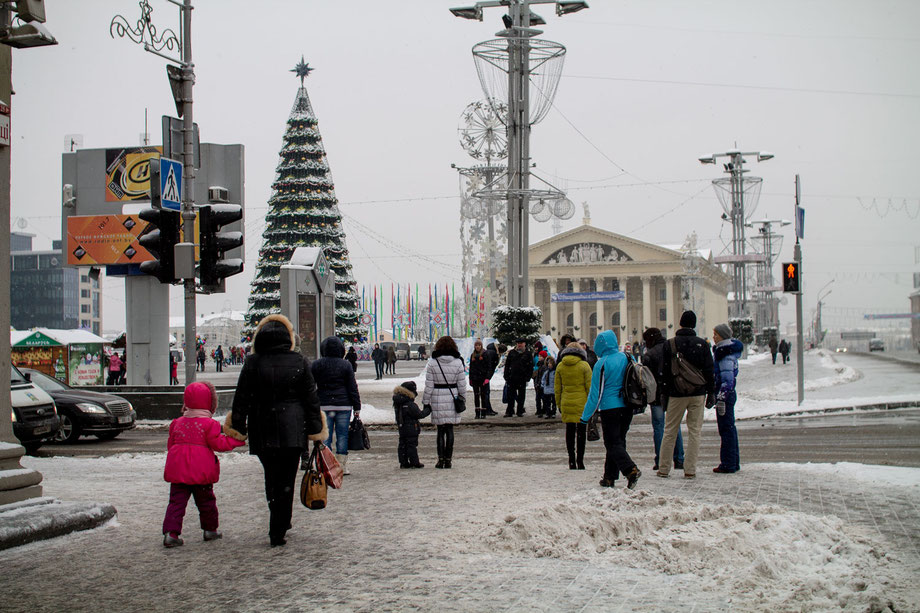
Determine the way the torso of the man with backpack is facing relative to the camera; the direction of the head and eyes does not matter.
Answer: away from the camera

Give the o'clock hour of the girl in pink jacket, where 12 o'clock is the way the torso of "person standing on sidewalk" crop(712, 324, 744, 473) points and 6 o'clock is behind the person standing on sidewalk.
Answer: The girl in pink jacket is roughly at 10 o'clock from the person standing on sidewalk.

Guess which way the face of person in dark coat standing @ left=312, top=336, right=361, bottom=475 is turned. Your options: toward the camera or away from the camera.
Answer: away from the camera

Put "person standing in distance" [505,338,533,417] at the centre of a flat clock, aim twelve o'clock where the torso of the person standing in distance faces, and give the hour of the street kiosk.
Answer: The street kiosk is roughly at 3 o'clock from the person standing in distance.

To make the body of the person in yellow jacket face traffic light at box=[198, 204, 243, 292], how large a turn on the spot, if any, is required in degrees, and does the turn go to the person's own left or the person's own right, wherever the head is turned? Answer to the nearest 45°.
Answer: approximately 90° to the person's own left

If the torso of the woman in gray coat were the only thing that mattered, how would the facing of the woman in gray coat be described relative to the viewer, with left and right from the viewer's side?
facing away from the viewer

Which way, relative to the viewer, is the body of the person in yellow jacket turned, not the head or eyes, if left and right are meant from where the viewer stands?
facing away from the viewer

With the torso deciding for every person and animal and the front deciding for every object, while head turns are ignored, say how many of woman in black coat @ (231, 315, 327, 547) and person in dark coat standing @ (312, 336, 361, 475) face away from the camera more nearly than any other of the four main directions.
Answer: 2
